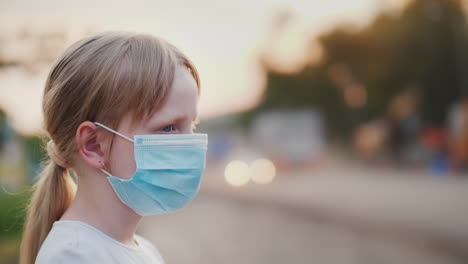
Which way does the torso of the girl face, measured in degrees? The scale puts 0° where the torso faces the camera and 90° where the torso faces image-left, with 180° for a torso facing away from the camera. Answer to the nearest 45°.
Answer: approximately 270°

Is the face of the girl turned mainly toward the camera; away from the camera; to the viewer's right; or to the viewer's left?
to the viewer's right
